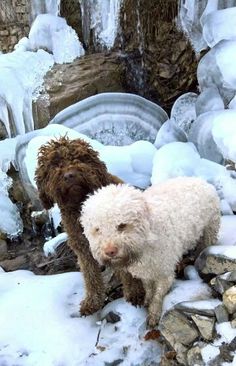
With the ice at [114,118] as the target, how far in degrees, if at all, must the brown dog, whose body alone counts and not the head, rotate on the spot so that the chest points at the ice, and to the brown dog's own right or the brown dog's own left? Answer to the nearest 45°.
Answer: approximately 135° to the brown dog's own right

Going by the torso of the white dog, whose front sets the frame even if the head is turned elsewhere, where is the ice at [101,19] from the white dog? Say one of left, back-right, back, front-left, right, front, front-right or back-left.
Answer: back-right

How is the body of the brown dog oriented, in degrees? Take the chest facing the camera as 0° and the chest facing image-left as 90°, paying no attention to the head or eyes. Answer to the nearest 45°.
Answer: approximately 45°

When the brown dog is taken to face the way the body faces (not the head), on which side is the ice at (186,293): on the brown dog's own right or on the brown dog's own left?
on the brown dog's own left

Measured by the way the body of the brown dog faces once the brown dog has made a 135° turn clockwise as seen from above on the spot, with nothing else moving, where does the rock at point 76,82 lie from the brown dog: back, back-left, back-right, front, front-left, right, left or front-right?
front

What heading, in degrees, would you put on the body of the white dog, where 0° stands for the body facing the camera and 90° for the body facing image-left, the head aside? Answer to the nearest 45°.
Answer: approximately 45°

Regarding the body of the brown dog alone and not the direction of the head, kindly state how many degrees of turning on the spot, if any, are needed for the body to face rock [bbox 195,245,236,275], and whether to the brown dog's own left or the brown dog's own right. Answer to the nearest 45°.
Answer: approximately 90° to the brown dog's own left
